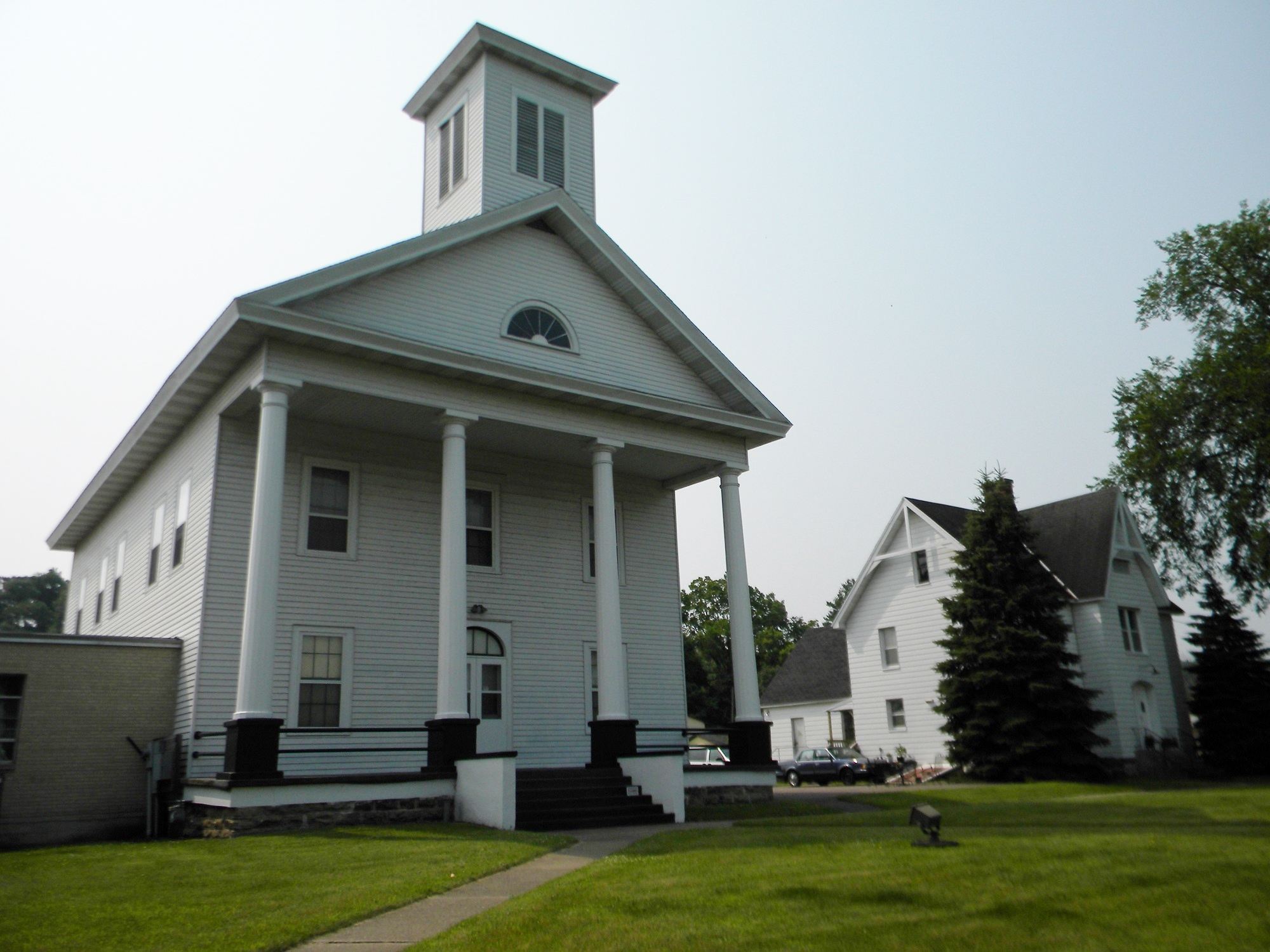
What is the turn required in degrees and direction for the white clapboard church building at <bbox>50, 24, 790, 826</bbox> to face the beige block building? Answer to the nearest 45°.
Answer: approximately 135° to its right

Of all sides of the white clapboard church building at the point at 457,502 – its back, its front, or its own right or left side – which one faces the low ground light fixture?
front

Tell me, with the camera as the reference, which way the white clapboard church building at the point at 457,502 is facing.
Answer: facing the viewer and to the right of the viewer
